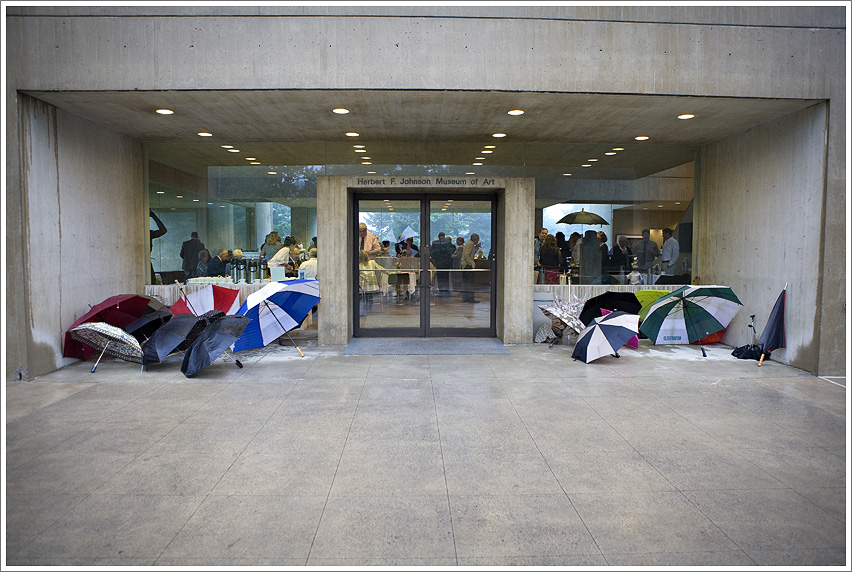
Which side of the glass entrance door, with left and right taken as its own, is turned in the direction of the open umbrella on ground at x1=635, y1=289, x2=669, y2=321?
left

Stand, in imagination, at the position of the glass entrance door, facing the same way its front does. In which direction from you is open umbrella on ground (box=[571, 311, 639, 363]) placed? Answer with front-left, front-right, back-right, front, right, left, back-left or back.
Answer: front-left

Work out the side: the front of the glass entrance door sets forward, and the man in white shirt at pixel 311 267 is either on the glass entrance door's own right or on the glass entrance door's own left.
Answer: on the glass entrance door's own right

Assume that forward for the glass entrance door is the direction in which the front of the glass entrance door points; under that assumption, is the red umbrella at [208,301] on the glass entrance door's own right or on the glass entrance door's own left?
on the glass entrance door's own right

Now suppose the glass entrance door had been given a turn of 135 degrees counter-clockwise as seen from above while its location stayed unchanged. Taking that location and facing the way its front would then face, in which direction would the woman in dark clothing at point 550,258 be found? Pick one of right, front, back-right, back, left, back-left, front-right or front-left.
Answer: front-right

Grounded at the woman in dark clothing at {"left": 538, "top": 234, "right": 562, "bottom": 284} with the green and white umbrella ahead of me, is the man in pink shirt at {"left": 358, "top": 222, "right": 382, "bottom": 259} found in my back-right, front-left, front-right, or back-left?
back-right

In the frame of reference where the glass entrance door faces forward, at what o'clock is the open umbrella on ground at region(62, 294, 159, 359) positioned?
The open umbrella on ground is roughly at 2 o'clock from the glass entrance door.

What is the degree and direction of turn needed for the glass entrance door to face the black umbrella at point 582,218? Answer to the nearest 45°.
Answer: approximately 90° to its left

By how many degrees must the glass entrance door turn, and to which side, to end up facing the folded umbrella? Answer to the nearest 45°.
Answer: approximately 45° to its left

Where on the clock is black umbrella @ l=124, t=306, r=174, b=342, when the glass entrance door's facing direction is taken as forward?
The black umbrella is roughly at 2 o'clock from the glass entrance door.

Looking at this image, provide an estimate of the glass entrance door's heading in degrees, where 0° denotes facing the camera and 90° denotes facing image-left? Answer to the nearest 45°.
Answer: approximately 0°

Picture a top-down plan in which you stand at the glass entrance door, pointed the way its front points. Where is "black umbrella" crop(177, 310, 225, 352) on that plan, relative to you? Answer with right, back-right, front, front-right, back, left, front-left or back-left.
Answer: front-right
